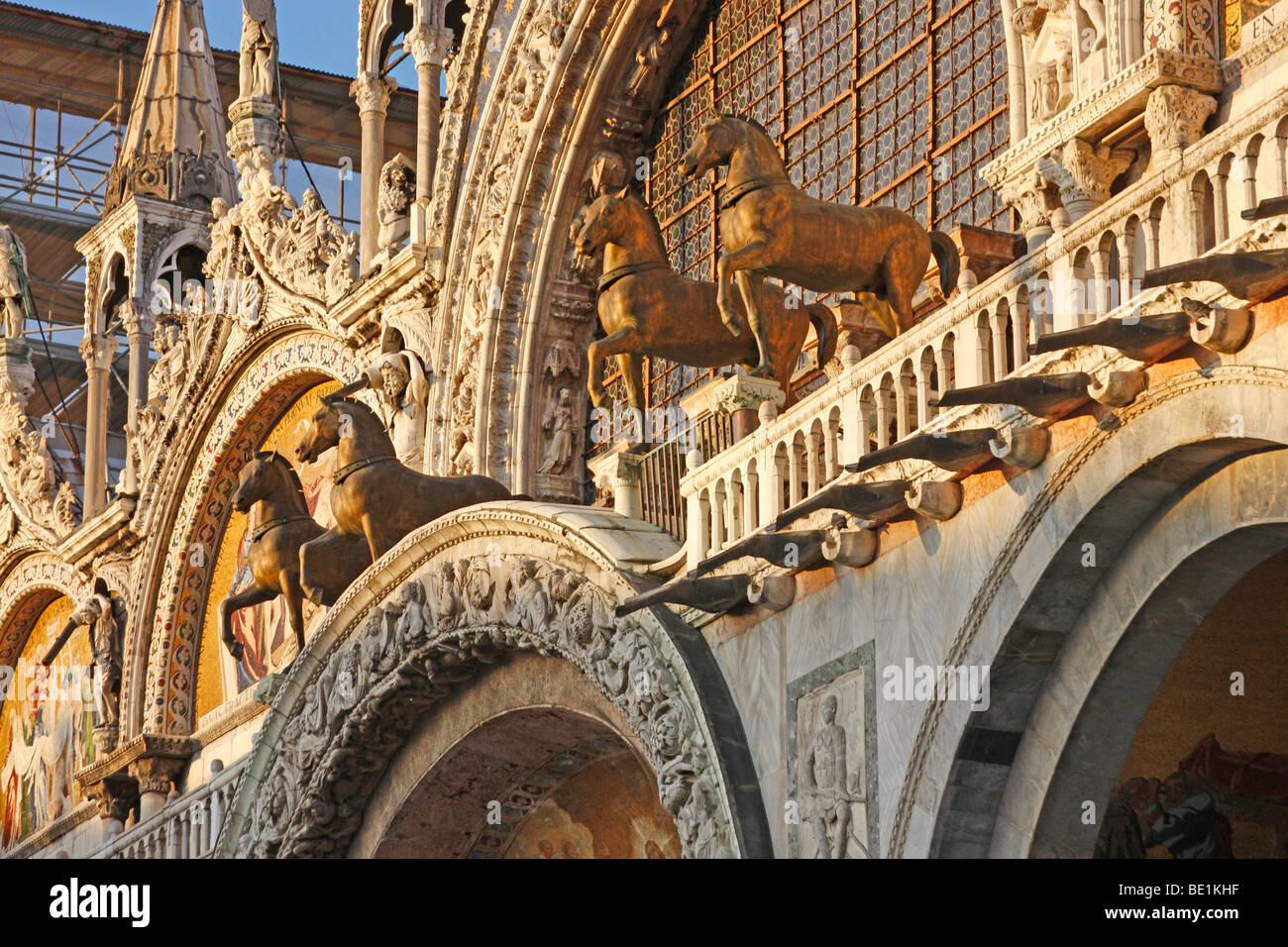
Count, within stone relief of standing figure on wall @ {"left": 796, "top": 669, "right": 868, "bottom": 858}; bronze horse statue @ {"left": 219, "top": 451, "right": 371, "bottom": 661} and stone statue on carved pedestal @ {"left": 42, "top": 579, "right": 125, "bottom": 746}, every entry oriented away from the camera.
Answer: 0

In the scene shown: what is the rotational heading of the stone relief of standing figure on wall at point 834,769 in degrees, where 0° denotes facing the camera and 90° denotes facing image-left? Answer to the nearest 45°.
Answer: approximately 45°

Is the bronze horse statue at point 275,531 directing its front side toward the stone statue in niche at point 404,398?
no

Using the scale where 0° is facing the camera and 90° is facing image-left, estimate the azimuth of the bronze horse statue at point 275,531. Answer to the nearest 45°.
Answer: approximately 45°

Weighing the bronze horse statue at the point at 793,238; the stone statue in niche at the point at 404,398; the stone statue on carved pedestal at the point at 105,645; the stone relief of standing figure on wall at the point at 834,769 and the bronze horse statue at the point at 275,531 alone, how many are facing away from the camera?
0

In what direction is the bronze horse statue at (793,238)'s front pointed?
to the viewer's left

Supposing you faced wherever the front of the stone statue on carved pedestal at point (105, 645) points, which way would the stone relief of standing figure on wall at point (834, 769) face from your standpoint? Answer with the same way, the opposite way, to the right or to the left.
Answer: the same way

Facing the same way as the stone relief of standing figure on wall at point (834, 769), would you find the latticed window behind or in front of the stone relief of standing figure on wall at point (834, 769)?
behind

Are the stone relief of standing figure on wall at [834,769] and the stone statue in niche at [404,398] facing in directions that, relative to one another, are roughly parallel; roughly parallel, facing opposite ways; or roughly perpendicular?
roughly parallel

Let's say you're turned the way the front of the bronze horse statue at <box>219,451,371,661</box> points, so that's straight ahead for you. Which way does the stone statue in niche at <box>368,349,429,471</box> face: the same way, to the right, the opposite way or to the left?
the same way

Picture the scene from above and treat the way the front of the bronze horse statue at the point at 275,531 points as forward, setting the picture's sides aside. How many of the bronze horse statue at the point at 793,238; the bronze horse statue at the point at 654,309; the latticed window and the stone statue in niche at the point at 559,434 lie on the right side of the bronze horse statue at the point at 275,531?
0

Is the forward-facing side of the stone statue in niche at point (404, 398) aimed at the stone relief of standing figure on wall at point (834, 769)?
no

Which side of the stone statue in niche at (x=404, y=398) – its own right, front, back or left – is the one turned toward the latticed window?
left

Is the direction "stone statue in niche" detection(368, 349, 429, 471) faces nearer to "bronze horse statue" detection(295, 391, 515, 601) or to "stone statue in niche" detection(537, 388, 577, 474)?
the bronze horse statue

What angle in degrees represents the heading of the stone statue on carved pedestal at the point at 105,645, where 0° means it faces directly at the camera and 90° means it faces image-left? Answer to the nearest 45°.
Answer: approximately 45°

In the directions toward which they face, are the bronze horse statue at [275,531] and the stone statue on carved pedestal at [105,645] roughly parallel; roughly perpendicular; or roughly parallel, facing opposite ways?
roughly parallel

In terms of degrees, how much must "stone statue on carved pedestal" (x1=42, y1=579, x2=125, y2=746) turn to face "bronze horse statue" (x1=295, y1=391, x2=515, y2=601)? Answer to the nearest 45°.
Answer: approximately 45° to its left
